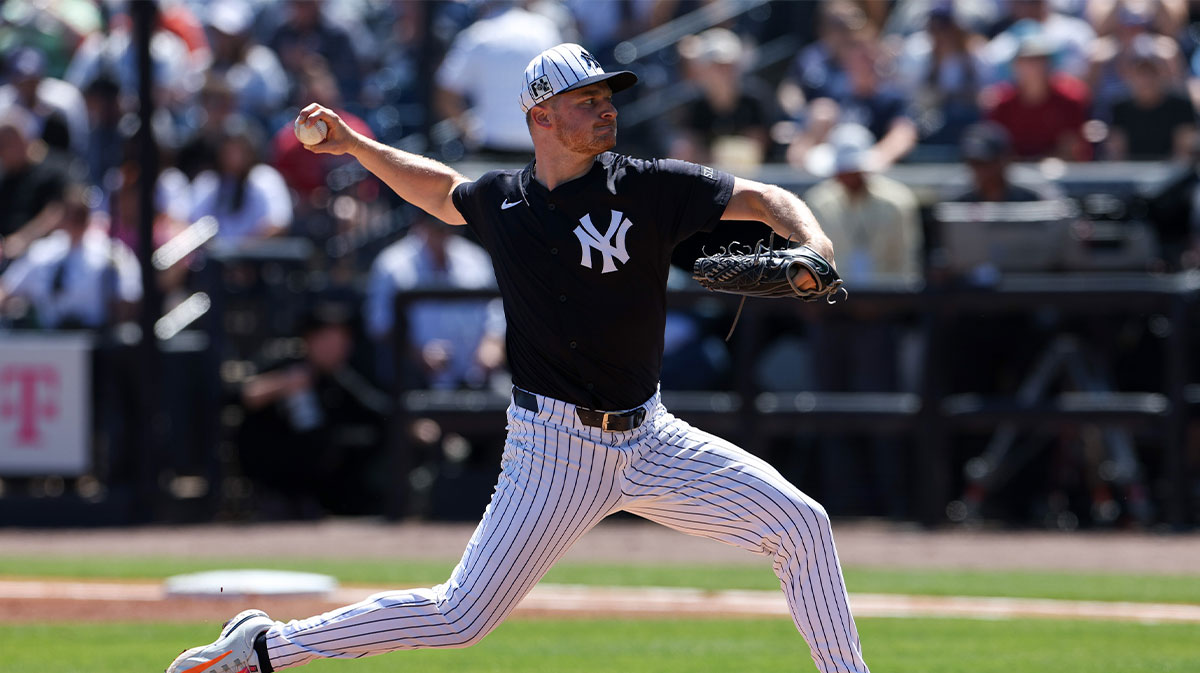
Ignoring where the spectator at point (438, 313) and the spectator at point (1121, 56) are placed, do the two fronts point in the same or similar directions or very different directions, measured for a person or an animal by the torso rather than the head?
same or similar directions

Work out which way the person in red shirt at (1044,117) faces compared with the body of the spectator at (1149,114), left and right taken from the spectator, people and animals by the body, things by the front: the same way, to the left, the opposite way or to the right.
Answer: the same way

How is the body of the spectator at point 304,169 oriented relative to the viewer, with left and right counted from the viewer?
facing the viewer

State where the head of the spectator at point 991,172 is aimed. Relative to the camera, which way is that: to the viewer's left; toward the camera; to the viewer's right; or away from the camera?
toward the camera

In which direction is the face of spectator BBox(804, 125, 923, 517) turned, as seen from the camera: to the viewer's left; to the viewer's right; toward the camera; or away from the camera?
toward the camera

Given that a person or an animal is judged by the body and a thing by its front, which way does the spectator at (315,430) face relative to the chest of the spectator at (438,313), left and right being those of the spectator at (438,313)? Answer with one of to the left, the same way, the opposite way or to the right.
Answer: the same way

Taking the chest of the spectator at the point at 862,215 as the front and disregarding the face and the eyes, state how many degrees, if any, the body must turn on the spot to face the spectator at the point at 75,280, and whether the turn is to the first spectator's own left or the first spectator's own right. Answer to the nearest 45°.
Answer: approximately 90° to the first spectator's own right

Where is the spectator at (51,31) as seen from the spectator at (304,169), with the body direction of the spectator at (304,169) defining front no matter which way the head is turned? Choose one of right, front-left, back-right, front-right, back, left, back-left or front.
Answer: back-right

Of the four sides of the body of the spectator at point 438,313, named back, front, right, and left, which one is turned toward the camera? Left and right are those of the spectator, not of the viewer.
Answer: front

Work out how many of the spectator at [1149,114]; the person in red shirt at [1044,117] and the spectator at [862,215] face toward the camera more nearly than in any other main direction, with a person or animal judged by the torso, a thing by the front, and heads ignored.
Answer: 3

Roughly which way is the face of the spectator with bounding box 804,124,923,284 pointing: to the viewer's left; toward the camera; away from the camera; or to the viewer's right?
toward the camera

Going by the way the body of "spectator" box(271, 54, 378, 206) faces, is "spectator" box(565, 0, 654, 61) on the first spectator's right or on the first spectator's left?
on the first spectator's left
